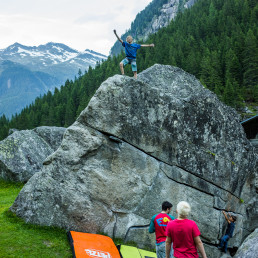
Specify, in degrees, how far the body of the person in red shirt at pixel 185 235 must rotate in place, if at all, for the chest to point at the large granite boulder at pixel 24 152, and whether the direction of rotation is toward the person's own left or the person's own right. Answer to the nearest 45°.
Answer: approximately 45° to the person's own left

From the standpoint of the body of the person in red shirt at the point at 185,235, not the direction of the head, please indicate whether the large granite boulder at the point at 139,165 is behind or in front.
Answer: in front

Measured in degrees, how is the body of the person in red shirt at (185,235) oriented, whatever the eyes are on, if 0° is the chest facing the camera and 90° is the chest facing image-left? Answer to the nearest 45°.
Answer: approximately 180°

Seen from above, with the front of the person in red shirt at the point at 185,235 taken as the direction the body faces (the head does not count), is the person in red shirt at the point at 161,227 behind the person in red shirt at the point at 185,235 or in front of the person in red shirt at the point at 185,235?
in front

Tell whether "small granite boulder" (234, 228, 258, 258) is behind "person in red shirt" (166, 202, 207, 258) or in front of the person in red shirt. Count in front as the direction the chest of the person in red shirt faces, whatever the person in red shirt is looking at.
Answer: in front
